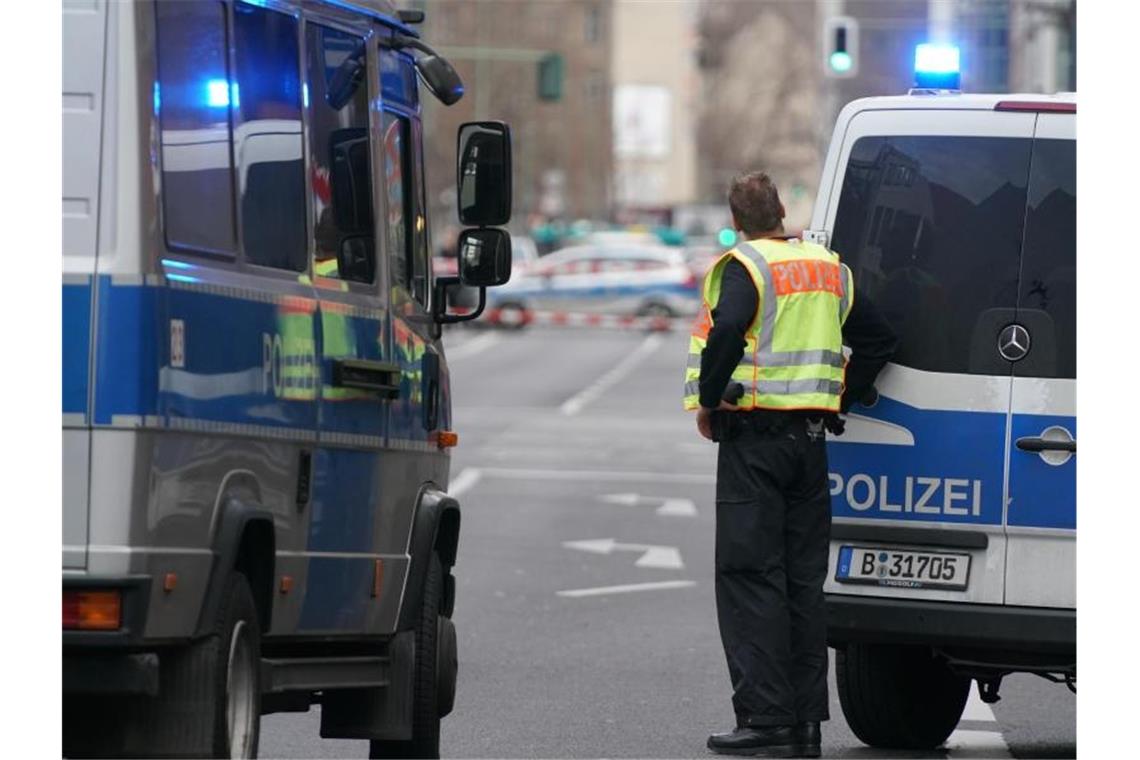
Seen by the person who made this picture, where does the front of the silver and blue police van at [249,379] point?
facing away from the viewer and to the right of the viewer

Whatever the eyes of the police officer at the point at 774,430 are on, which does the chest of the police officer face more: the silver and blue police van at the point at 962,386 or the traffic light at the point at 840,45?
the traffic light

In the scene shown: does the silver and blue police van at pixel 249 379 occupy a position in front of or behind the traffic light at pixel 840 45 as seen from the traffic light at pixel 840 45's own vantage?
in front

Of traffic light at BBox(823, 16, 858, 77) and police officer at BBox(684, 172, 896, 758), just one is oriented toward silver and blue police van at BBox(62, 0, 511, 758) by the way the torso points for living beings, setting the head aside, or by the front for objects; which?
the traffic light

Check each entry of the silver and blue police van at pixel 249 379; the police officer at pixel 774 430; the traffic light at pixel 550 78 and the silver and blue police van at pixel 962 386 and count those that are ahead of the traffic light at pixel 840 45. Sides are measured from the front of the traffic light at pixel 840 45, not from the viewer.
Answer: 3

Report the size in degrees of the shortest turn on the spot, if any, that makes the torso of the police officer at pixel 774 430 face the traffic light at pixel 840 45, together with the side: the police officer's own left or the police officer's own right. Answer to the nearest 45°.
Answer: approximately 45° to the police officer's own right

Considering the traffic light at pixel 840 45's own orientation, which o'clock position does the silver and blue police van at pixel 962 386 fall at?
The silver and blue police van is roughly at 12 o'clock from the traffic light.

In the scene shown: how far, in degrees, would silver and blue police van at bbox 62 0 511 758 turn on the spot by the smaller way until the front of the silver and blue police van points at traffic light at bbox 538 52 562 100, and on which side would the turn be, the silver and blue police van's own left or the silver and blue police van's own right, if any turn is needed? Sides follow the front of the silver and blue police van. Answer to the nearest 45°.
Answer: approximately 45° to the silver and blue police van's own left

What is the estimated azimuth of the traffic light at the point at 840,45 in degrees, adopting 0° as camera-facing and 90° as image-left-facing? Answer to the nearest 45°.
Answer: approximately 0°

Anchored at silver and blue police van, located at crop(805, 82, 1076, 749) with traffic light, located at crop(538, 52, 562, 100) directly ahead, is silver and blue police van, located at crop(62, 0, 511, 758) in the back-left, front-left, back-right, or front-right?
back-left

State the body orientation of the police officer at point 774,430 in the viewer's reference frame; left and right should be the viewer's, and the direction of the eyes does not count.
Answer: facing away from the viewer and to the left of the viewer

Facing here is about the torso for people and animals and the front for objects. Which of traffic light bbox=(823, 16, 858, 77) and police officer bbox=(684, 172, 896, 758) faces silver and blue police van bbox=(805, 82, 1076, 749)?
the traffic light

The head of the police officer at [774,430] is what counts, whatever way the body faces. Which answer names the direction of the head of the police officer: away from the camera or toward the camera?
away from the camera

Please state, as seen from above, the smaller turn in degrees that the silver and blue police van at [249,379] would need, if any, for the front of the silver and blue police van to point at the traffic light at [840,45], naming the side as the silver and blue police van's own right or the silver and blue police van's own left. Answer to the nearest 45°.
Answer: approximately 45° to the silver and blue police van's own left

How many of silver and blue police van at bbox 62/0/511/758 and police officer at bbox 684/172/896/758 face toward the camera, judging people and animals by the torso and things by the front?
0
